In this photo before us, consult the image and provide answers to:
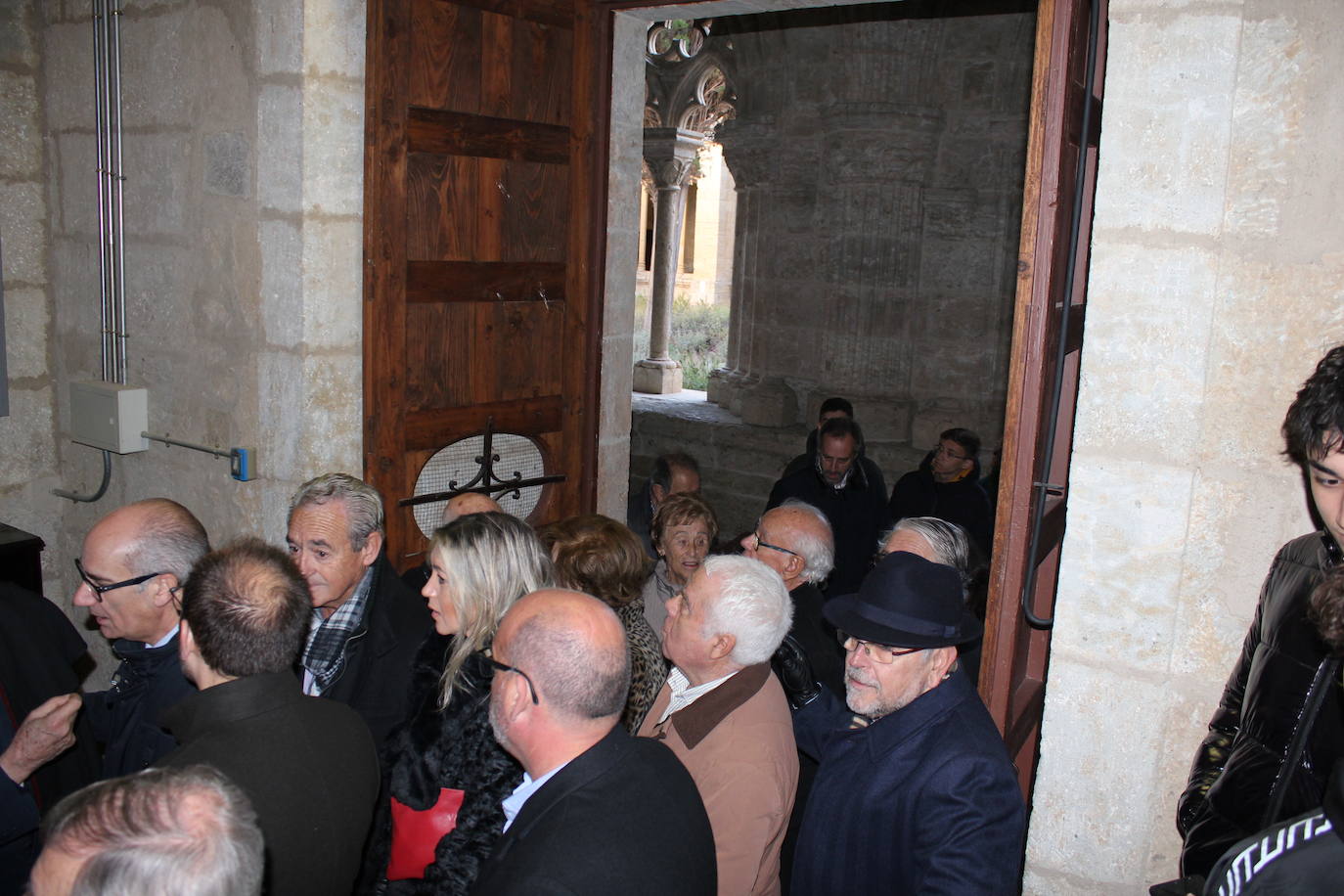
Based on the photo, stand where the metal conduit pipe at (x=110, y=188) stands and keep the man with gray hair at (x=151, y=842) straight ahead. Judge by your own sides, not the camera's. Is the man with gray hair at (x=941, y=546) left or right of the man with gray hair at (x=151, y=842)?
left

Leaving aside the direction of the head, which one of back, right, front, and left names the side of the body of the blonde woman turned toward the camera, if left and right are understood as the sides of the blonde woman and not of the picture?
left

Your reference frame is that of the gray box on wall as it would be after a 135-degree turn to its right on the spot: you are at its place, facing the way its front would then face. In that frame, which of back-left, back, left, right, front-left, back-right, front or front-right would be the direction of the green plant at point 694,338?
front-right

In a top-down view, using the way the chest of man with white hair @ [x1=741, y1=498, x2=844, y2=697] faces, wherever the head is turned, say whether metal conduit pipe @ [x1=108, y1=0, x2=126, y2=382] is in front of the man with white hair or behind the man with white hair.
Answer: in front
